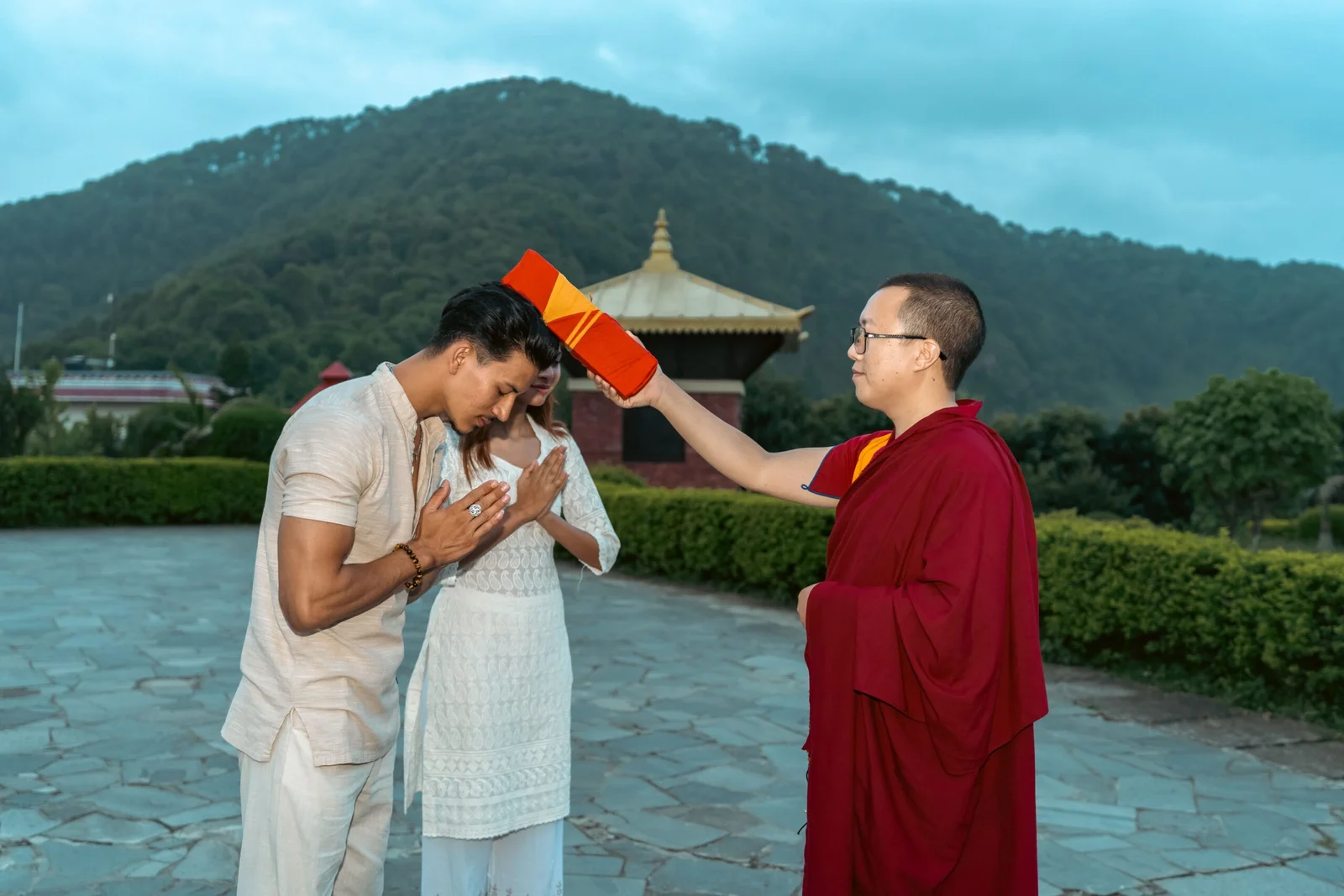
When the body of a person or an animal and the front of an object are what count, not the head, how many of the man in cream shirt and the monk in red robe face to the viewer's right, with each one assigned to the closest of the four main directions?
1

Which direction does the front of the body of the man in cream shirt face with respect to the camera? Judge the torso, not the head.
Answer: to the viewer's right

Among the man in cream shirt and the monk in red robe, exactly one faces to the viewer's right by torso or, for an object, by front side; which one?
the man in cream shirt

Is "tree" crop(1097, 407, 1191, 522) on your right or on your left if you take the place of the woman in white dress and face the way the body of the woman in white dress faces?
on your left

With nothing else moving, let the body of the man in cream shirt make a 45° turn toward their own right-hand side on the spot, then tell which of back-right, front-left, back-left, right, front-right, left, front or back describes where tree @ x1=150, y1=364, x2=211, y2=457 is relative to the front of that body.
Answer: back-left

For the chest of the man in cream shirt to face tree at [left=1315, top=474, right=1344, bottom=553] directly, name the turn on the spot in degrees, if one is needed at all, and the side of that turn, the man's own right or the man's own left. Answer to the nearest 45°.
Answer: approximately 45° to the man's own left

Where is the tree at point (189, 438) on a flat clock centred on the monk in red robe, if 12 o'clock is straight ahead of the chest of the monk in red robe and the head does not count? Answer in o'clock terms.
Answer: The tree is roughly at 2 o'clock from the monk in red robe.

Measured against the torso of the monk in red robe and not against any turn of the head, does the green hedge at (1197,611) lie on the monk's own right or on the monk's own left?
on the monk's own right

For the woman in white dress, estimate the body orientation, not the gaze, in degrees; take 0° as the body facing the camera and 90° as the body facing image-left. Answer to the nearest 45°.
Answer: approximately 315°

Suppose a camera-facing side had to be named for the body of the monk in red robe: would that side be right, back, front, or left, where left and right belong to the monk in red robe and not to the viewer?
left

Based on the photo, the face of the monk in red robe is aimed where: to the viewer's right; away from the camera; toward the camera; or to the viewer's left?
to the viewer's left

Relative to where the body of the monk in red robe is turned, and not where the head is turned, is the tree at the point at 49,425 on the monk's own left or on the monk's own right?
on the monk's own right
